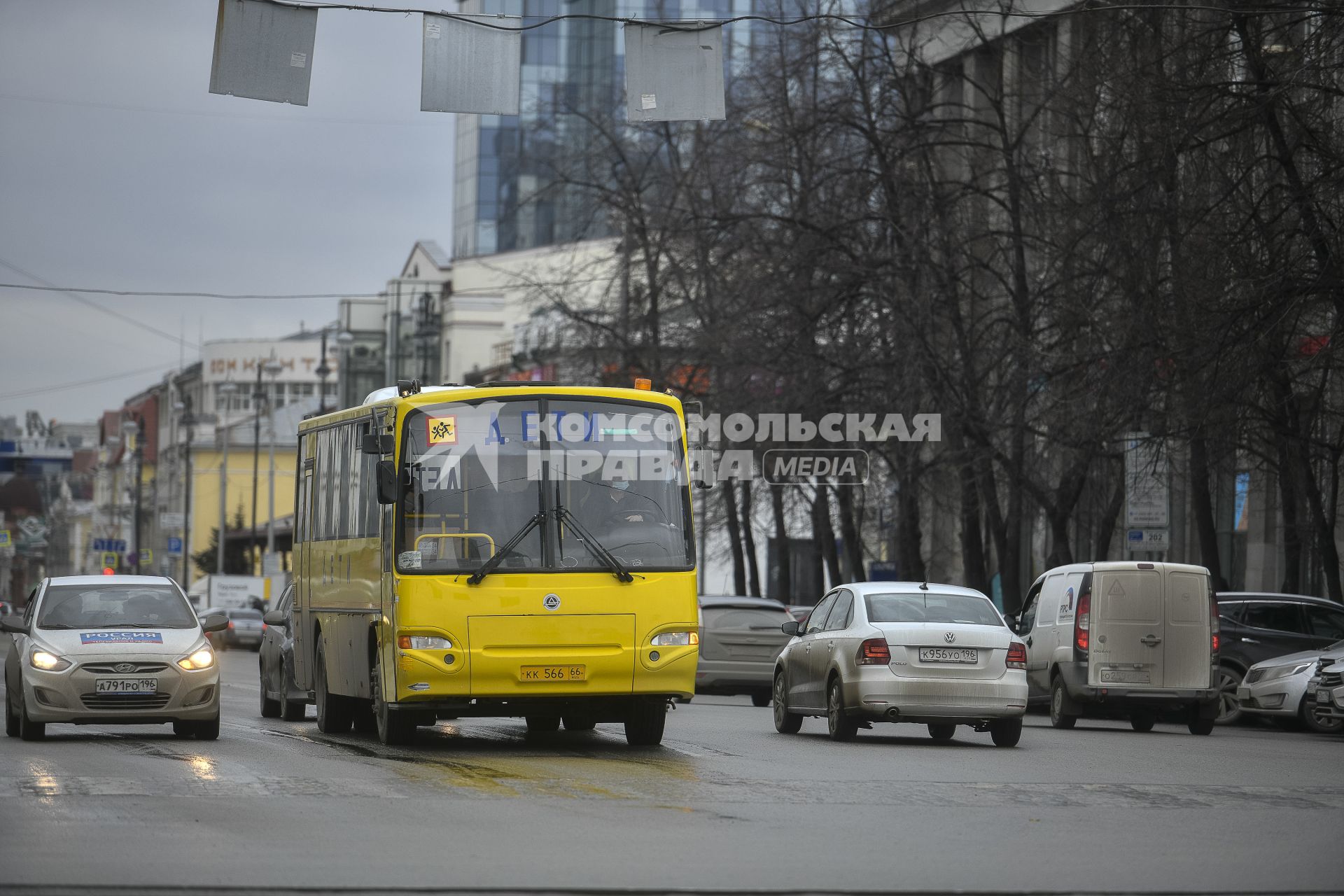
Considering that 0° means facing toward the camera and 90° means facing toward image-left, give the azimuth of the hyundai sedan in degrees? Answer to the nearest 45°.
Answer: approximately 0°

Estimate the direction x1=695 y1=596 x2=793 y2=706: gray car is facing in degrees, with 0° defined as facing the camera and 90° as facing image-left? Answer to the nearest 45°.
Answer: approximately 180°

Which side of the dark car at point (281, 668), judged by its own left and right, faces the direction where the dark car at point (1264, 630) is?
left

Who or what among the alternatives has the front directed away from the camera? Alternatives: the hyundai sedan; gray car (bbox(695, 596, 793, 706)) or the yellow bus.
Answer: the gray car

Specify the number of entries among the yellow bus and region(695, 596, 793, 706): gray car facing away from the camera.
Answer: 1

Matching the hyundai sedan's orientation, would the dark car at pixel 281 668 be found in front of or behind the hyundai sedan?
behind

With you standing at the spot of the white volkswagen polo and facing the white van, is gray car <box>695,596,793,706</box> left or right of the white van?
left

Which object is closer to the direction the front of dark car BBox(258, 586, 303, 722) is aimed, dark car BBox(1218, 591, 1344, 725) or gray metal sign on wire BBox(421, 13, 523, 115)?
the gray metal sign on wire

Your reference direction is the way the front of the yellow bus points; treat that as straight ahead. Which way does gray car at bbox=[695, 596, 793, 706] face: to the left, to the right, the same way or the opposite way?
the opposite way

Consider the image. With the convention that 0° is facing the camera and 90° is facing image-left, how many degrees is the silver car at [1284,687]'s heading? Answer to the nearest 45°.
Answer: approximately 45°

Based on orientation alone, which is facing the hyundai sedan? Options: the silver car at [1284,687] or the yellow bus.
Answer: the silver car
